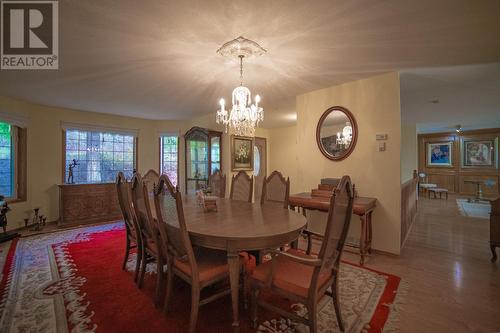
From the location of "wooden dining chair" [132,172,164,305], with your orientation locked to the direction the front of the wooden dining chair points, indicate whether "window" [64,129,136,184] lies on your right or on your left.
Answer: on your left

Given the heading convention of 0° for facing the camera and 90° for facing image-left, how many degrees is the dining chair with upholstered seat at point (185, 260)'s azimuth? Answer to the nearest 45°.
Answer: approximately 225°

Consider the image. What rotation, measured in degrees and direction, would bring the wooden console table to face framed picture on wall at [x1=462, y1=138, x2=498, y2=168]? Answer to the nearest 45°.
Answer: approximately 180°

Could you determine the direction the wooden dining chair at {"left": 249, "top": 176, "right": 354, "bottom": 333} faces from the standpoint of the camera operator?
facing away from the viewer and to the left of the viewer

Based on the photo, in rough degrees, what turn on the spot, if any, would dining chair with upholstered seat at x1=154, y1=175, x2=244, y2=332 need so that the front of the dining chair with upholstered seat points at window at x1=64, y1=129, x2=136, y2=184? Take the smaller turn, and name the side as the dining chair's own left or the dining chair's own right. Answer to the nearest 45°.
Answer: approximately 90° to the dining chair's own left

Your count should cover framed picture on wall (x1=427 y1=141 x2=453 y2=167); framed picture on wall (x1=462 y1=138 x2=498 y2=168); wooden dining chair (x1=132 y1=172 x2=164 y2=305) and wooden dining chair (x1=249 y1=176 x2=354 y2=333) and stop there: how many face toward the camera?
2

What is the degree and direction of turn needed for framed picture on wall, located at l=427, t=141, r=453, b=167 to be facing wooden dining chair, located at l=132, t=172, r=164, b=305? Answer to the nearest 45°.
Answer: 0° — it already faces it

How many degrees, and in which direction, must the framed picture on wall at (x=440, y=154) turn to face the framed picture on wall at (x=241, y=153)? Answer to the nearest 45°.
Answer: approximately 45° to its right

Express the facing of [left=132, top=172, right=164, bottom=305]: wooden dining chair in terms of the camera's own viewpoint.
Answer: facing away from the viewer and to the right of the viewer
